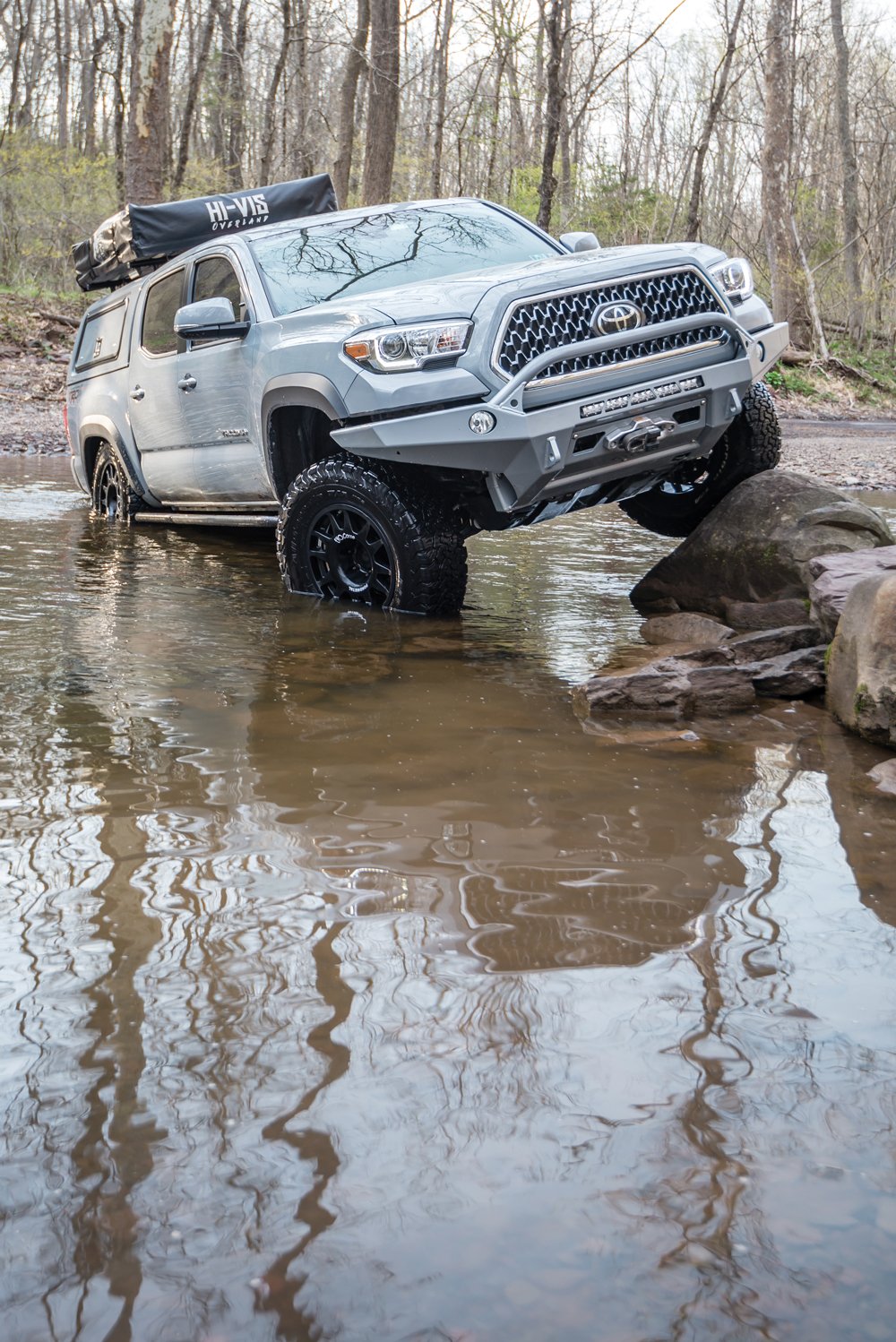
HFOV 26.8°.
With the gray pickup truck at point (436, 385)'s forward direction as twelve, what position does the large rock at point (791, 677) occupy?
The large rock is roughly at 12 o'clock from the gray pickup truck.

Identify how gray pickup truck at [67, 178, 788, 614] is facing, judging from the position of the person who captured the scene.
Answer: facing the viewer and to the right of the viewer

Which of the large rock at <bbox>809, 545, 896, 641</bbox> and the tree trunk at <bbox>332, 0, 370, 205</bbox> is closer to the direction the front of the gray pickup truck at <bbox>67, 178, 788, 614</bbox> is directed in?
the large rock

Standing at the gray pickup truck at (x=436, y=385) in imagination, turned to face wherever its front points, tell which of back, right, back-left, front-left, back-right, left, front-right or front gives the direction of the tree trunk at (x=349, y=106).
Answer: back-left

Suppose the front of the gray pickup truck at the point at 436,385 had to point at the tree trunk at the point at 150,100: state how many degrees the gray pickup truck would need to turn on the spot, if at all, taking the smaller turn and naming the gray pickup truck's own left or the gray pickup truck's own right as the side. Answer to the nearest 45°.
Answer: approximately 135° to the gray pickup truck's own left

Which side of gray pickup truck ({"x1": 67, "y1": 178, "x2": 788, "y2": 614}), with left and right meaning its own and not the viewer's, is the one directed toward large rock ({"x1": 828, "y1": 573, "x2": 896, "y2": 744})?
front

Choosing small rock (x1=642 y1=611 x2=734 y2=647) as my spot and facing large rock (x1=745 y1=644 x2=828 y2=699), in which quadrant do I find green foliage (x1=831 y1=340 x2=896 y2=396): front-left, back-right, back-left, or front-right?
back-left

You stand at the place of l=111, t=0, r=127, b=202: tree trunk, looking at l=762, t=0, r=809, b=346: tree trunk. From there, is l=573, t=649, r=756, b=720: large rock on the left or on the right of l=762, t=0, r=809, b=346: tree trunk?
right

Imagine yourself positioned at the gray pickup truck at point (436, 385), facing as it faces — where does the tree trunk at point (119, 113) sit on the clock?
The tree trunk is roughly at 7 o'clock from the gray pickup truck.

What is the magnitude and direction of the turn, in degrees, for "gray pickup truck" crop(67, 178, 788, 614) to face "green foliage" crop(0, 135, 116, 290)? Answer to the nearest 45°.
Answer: approximately 135° to its left

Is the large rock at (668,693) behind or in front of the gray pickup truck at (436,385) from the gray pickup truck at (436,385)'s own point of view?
in front

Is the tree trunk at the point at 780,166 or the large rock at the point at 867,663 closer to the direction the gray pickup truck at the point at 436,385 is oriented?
the large rock

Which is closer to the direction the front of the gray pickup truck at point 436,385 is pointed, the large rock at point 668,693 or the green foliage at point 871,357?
the large rock
